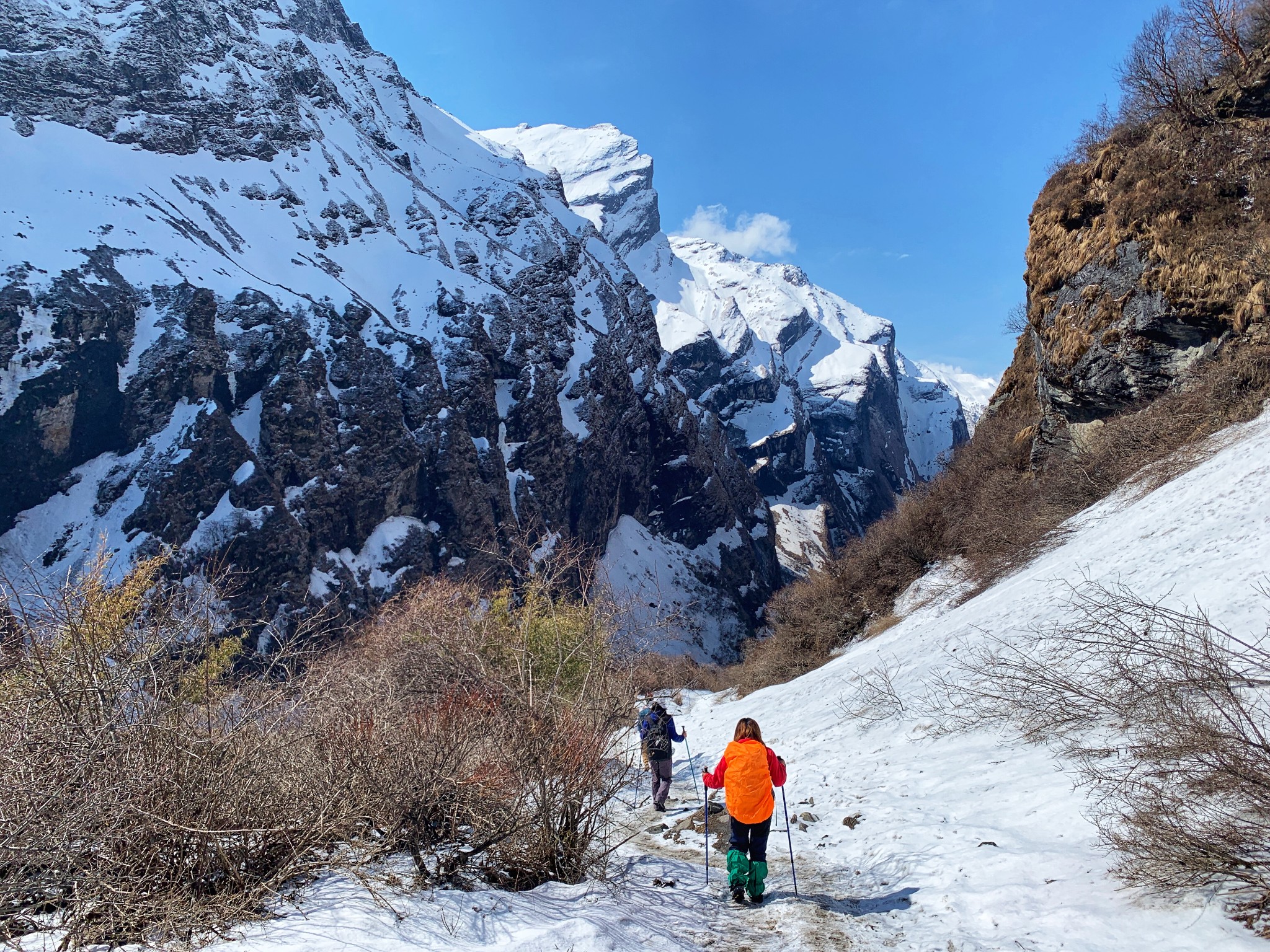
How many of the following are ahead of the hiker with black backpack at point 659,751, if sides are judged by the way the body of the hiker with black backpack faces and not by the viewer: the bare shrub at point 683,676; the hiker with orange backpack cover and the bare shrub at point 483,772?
1

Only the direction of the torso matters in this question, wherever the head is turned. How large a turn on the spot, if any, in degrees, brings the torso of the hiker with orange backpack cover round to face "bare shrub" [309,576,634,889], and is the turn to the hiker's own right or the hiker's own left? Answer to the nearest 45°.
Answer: approximately 90° to the hiker's own left

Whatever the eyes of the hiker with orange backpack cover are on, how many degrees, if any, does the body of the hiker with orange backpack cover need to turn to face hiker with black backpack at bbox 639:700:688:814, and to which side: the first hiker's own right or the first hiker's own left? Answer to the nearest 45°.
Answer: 0° — they already face them

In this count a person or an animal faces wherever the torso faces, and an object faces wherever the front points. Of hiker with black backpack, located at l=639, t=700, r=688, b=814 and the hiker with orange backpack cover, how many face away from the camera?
2

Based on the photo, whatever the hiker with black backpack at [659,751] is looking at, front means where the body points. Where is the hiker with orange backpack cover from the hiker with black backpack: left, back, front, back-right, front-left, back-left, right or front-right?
back

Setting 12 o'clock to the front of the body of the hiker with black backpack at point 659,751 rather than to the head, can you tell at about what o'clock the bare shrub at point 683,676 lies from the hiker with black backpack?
The bare shrub is roughly at 12 o'clock from the hiker with black backpack.

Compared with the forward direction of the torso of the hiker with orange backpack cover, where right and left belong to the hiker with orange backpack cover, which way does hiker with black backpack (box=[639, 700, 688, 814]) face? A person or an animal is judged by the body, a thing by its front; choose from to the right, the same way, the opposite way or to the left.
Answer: the same way

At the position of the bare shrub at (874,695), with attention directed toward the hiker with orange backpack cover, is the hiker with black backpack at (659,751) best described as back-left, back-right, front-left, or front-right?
front-right

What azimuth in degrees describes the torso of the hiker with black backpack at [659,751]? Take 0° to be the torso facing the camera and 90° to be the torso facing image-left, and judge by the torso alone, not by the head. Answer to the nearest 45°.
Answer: approximately 180°

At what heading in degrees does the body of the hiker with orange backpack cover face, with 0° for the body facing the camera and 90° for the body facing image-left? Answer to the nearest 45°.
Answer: approximately 180°

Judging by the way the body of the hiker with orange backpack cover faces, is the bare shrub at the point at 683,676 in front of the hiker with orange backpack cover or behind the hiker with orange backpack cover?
in front

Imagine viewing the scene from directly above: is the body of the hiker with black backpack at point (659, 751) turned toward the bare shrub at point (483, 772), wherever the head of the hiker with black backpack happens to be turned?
no
